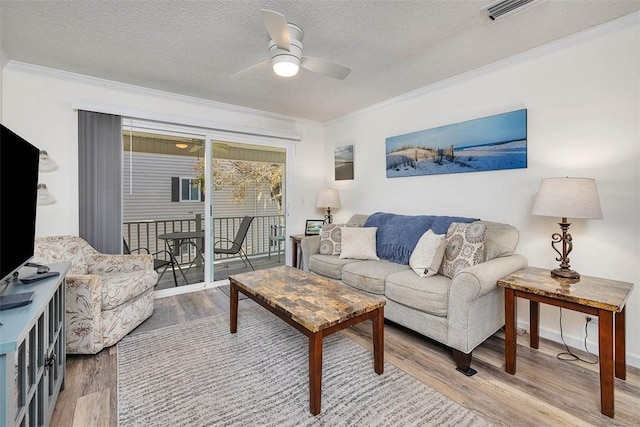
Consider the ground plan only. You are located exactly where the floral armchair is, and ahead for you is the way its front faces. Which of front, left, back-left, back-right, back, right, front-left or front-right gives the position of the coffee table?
front

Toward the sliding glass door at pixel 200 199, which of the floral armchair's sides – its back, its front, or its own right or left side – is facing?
left

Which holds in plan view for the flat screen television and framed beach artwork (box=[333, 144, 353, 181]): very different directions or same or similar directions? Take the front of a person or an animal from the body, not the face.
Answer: very different directions

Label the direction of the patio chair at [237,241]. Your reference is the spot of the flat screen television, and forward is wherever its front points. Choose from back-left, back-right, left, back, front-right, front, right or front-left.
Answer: front-left

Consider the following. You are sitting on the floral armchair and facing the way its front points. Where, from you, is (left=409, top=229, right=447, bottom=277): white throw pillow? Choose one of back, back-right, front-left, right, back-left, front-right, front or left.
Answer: front

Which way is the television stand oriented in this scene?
to the viewer's right

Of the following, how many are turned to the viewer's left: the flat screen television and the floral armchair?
0

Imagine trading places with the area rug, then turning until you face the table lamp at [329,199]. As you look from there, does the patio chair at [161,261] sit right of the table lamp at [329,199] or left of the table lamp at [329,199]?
left

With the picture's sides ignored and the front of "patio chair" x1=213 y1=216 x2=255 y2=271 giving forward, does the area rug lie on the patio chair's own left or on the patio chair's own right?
on the patio chair's own left

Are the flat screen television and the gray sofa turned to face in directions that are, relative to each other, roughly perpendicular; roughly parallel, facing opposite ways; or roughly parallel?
roughly parallel, facing opposite ways

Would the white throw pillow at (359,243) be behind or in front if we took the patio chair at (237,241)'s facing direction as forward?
behind

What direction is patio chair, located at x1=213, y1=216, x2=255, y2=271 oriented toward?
to the viewer's left

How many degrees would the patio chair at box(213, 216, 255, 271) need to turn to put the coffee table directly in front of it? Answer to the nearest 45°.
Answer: approximately 90° to its left

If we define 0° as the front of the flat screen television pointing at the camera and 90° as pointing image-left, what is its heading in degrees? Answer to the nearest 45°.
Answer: approximately 270°

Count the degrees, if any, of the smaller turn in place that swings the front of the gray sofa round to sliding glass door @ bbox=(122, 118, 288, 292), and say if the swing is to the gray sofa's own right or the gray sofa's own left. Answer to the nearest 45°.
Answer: approximately 45° to the gray sofa's own right

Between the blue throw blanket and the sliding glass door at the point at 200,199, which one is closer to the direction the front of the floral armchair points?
the blue throw blanket

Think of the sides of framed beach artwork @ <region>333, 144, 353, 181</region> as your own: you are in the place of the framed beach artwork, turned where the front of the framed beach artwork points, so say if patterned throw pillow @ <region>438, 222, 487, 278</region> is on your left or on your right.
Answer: on your left
